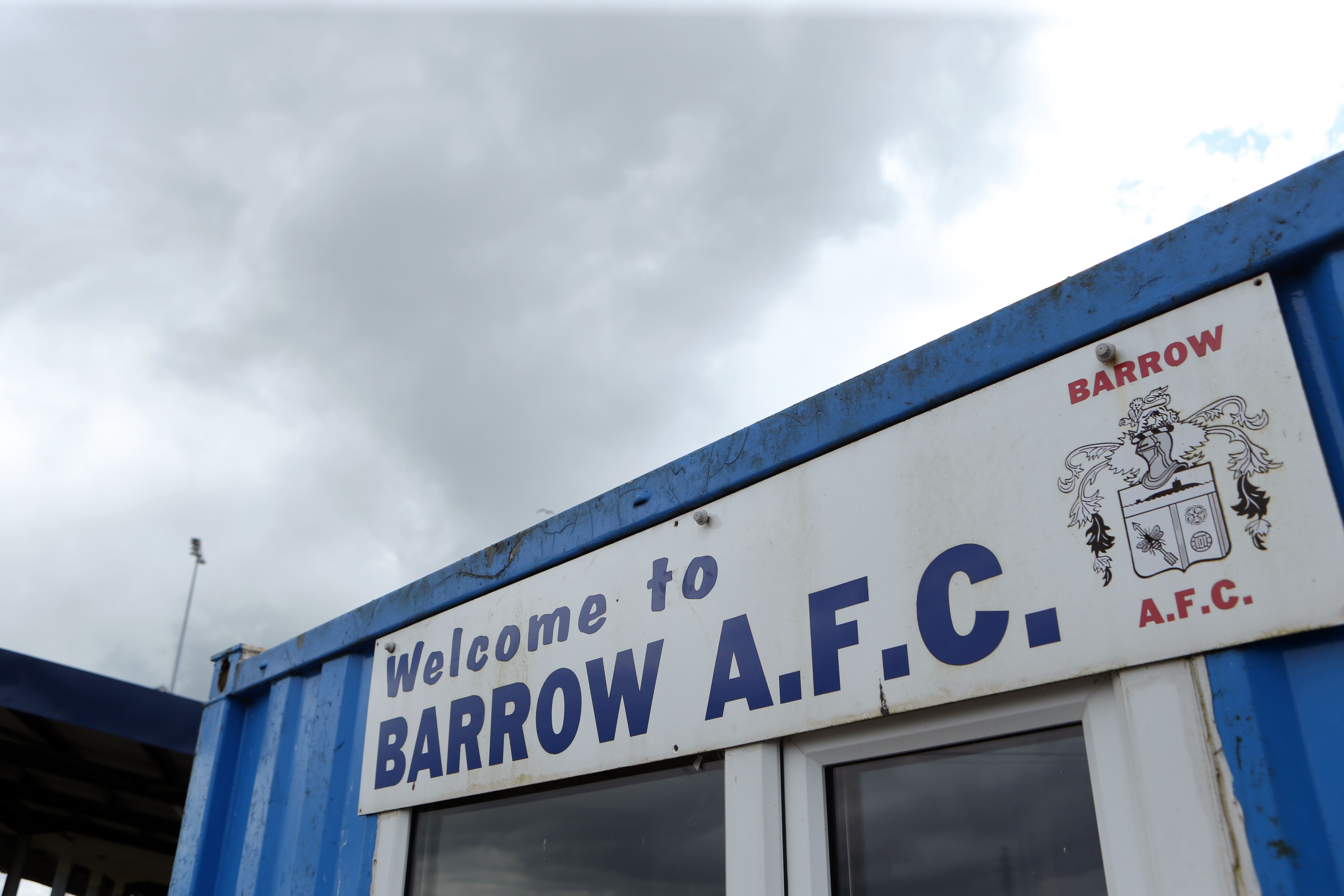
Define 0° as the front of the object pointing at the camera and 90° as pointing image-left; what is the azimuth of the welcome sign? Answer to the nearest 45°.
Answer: approximately 45°
